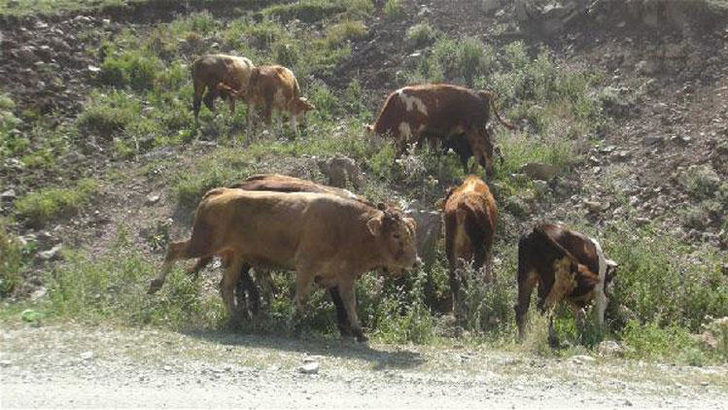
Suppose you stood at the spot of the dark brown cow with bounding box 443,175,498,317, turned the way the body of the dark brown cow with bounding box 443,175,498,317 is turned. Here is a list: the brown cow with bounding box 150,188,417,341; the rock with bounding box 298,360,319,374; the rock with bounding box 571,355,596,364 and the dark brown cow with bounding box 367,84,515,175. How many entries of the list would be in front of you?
1

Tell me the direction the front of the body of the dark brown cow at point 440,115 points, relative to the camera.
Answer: to the viewer's left

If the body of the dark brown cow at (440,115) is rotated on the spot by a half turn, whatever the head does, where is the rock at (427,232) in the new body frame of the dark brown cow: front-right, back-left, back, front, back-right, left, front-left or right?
right

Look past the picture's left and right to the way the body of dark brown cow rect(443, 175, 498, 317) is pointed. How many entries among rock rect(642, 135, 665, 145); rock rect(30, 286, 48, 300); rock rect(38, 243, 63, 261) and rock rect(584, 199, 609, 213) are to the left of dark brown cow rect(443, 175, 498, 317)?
2

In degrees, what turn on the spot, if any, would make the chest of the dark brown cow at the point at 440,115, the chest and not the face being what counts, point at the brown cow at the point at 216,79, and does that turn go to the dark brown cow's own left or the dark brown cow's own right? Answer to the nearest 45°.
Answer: approximately 45° to the dark brown cow's own right

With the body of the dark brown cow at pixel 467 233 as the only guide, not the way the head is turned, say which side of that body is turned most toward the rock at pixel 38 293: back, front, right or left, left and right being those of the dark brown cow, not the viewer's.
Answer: left

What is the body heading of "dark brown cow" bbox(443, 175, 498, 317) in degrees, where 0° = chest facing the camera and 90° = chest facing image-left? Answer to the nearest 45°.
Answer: approximately 180°

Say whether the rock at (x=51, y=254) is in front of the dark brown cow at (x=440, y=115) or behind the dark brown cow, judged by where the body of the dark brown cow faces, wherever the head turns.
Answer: in front

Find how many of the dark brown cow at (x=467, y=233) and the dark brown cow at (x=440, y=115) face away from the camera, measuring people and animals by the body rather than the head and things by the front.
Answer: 1

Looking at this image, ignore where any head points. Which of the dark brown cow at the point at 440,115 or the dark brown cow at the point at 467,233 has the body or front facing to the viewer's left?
the dark brown cow at the point at 440,115

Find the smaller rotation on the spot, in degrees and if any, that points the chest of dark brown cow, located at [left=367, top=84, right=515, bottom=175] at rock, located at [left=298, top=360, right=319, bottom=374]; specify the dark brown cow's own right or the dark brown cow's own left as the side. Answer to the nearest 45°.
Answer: approximately 90° to the dark brown cow's own left

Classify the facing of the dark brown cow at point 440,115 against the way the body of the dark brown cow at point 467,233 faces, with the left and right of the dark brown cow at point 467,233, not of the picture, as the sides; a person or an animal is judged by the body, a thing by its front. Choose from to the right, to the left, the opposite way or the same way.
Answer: to the left

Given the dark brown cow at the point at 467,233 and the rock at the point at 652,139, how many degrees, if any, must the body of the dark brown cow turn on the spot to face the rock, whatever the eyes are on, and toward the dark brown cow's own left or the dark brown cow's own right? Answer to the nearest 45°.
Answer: approximately 45° to the dark brown cow's own right

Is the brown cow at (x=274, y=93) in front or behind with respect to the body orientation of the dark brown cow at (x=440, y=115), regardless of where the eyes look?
in front

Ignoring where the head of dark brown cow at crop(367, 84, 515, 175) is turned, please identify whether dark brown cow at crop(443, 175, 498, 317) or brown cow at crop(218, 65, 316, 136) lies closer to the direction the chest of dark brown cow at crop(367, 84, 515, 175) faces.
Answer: the brown cow
